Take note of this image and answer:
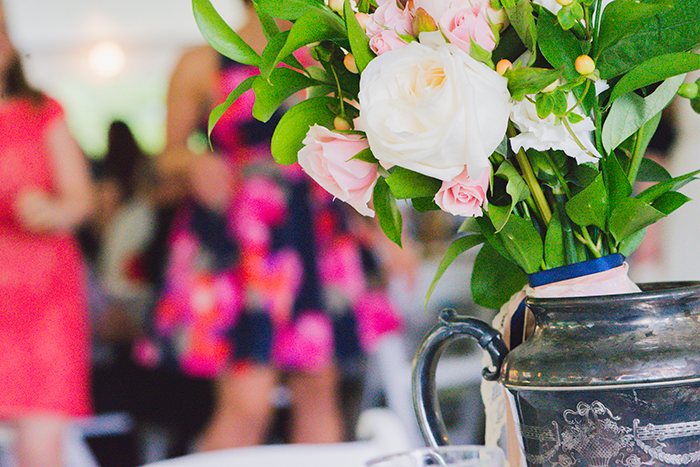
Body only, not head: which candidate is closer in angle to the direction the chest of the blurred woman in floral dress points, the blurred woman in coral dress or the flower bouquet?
the flower bouquet

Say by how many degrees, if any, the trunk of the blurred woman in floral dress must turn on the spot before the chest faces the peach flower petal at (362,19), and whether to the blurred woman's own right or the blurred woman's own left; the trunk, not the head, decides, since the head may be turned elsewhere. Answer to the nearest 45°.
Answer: approximately 45° to the blurred woman's own right

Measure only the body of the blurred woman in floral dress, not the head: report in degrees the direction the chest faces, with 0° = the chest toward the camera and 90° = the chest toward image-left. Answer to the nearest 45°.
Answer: approximately 315°

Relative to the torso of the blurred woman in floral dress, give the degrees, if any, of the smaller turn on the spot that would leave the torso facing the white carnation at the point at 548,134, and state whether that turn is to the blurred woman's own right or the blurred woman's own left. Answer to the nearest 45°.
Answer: approximately 45° to the blurred woman's own right

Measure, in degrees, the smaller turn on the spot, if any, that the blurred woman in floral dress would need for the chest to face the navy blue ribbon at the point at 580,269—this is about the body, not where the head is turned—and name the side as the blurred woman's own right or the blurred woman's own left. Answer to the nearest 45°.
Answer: approximately 45° to the blurred woman's own right

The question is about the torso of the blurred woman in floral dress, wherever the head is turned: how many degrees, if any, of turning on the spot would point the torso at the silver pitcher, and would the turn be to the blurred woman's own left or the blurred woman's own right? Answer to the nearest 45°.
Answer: approximately 45° to the blurred woman's own right

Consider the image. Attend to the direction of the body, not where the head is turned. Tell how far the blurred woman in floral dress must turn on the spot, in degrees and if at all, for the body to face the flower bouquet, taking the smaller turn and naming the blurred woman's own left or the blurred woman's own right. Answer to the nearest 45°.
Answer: approximately 45° to the blurred woman's own right
